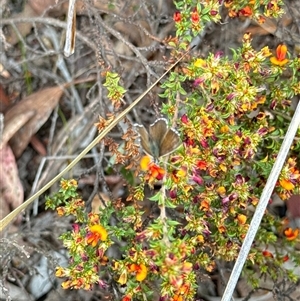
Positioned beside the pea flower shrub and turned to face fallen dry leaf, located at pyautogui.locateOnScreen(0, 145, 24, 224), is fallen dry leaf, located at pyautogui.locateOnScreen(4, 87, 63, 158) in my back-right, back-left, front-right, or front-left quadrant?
front-right

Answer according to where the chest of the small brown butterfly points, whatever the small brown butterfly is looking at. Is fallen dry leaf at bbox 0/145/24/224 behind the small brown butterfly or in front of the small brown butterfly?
behind
